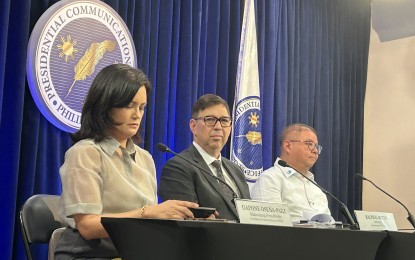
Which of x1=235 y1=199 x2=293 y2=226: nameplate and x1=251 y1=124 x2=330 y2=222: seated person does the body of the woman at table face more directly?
the nameplate

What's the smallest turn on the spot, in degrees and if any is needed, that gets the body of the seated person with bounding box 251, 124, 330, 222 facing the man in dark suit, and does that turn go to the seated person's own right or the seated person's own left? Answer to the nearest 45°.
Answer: approximately 90° to the seated person's own right

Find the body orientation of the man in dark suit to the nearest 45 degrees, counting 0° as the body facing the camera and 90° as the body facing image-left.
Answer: approximately 315°

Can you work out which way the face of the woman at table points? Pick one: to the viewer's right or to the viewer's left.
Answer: to the viewer's right

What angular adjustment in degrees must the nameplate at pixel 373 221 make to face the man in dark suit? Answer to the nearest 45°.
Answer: approximately 135° to its right

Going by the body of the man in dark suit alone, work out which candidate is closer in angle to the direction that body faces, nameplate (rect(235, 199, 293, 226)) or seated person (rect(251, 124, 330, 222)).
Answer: the nameplate

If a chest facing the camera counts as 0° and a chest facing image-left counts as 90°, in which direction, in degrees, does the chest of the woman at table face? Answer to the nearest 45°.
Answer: approximately 315°

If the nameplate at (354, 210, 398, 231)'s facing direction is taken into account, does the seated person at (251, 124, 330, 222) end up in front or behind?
behind

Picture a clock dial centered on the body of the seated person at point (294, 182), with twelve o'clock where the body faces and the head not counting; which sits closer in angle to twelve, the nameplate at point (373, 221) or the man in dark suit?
the nameplate
